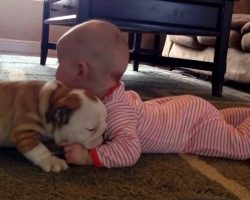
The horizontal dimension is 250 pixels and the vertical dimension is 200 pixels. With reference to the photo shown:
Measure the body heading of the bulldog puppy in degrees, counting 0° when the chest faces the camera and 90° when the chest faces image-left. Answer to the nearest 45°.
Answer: approximately 270°

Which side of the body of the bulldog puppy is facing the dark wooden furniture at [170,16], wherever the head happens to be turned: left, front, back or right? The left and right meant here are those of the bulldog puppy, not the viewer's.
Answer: left

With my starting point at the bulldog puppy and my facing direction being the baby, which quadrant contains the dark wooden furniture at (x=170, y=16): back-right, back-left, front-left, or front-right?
front-left
